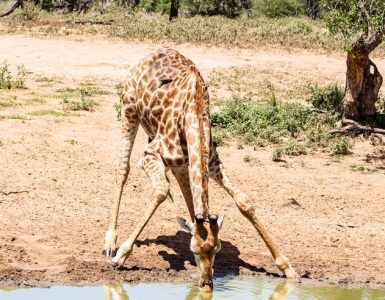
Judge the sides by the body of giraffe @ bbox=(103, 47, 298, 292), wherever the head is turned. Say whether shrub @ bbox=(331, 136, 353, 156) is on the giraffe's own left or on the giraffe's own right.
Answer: on the giraffe's own left

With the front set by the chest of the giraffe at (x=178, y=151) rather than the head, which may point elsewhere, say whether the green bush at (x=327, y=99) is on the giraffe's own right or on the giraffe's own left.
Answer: on the giraffe's own left

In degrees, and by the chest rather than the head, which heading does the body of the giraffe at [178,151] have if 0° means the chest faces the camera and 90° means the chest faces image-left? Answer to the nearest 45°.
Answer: approximately 315°

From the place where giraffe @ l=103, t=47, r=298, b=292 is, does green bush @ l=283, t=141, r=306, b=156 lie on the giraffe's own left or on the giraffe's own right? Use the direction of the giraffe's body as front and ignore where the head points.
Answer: on the giraffe's own left

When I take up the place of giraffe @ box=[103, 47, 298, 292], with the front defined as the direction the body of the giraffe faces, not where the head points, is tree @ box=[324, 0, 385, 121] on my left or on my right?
on my left

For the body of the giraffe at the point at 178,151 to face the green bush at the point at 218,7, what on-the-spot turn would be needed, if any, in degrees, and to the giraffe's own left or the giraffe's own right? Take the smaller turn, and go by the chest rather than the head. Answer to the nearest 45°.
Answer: approximately 135° to the giraffe's own left

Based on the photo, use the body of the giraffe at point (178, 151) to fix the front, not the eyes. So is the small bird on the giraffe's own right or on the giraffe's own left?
on the giraffe's own left

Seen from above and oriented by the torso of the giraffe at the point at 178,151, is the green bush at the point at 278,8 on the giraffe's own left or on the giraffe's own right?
on the giraffe's own left

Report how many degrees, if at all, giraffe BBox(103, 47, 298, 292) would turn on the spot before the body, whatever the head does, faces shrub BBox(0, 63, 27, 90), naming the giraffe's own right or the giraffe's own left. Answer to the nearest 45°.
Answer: approximately 180°
